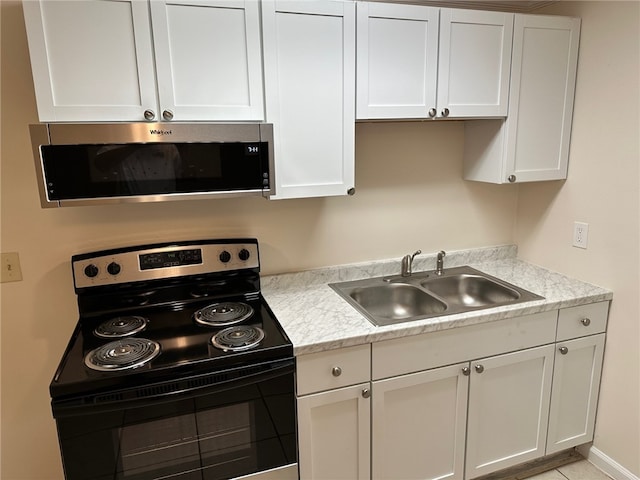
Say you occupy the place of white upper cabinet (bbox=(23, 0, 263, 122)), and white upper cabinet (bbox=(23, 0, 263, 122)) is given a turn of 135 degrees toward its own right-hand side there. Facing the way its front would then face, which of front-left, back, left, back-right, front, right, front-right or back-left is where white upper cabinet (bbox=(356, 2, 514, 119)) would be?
back-right

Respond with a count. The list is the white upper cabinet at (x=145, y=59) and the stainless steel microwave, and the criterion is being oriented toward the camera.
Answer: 2

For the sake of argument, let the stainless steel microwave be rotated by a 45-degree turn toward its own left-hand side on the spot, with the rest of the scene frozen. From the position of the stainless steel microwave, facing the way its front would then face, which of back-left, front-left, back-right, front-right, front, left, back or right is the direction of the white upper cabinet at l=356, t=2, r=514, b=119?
front-left

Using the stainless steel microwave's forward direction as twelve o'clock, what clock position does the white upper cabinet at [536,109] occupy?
The white upper cabinet is roughly at 9 o'clock from the stainless steel microwave.

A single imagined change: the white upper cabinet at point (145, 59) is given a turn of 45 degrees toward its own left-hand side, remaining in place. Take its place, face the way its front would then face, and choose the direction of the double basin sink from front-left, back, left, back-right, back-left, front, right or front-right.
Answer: front-left

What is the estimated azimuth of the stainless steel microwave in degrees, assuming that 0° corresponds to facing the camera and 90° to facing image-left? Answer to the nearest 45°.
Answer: approximately 0°

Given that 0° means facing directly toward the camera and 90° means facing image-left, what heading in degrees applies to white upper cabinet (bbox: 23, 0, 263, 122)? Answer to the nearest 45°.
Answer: approximately 0°
